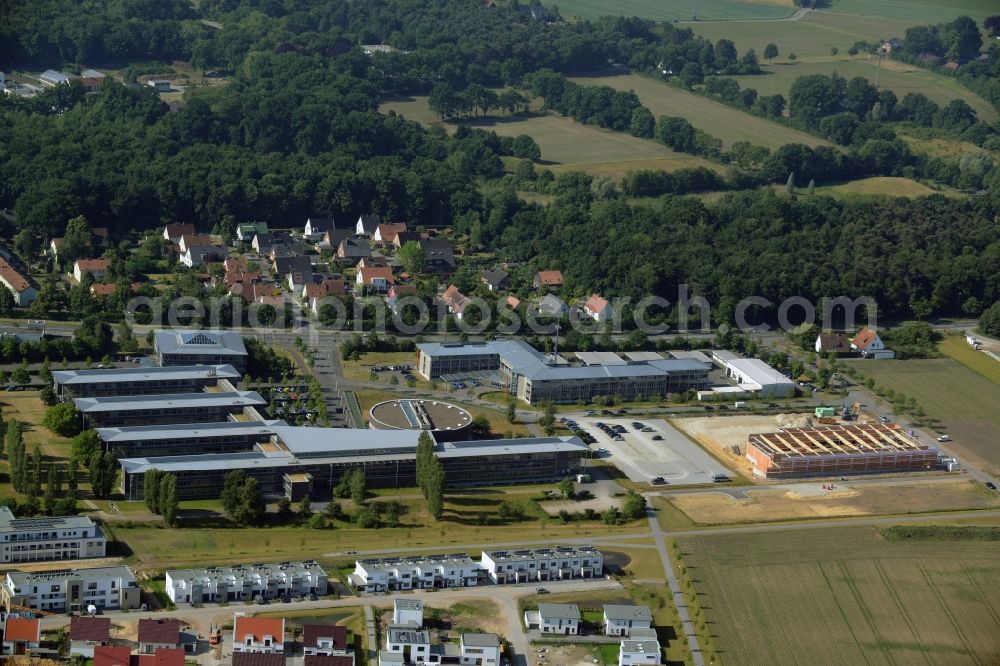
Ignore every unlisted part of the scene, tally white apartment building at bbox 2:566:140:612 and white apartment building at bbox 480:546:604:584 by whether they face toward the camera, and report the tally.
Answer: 2

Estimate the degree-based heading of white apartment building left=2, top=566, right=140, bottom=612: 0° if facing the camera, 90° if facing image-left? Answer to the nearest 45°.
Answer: approximately 0°

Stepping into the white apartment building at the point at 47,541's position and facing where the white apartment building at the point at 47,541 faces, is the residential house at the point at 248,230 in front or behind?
behind

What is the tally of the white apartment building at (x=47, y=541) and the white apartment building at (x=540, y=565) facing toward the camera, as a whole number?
2

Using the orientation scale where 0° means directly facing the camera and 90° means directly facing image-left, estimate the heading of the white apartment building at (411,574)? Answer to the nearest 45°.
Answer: approximately 0°

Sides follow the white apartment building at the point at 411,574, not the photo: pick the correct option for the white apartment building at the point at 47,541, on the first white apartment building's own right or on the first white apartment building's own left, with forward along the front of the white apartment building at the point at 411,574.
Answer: on the first white apartment building's own right

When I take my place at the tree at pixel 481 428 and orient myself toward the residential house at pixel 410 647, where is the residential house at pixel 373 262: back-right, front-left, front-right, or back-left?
back-right

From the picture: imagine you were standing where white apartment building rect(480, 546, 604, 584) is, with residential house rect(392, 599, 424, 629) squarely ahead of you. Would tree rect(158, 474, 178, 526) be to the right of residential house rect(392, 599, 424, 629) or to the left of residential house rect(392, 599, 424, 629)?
right

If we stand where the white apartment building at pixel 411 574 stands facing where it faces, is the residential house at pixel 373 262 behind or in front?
behind

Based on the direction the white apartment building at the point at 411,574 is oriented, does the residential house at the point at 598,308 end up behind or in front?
behind
